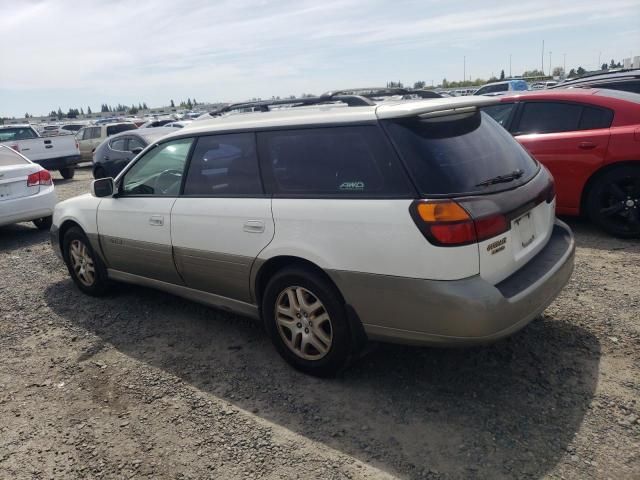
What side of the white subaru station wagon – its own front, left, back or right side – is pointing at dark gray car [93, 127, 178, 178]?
front

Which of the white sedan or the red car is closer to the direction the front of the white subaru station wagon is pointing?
the white sedan

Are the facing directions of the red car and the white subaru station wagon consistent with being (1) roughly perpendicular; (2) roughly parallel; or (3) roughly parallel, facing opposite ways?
roughly parallel

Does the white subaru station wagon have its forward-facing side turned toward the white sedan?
yes

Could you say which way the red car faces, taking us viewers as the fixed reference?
facing to the left of the viewer

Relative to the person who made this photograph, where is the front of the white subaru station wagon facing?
facing away from the viewer and to the left of the viewer

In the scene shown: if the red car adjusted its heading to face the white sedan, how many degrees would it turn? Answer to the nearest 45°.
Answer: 0° — it already faces it

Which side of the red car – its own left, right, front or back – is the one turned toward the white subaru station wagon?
left

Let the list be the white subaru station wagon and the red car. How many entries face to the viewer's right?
0

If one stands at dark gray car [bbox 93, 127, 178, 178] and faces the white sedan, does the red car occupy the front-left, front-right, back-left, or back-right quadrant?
front-left

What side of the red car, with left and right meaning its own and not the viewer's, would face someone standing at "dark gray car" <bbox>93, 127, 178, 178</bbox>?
front

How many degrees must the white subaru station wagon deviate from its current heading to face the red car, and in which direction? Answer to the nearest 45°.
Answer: approximately 90° to its right
